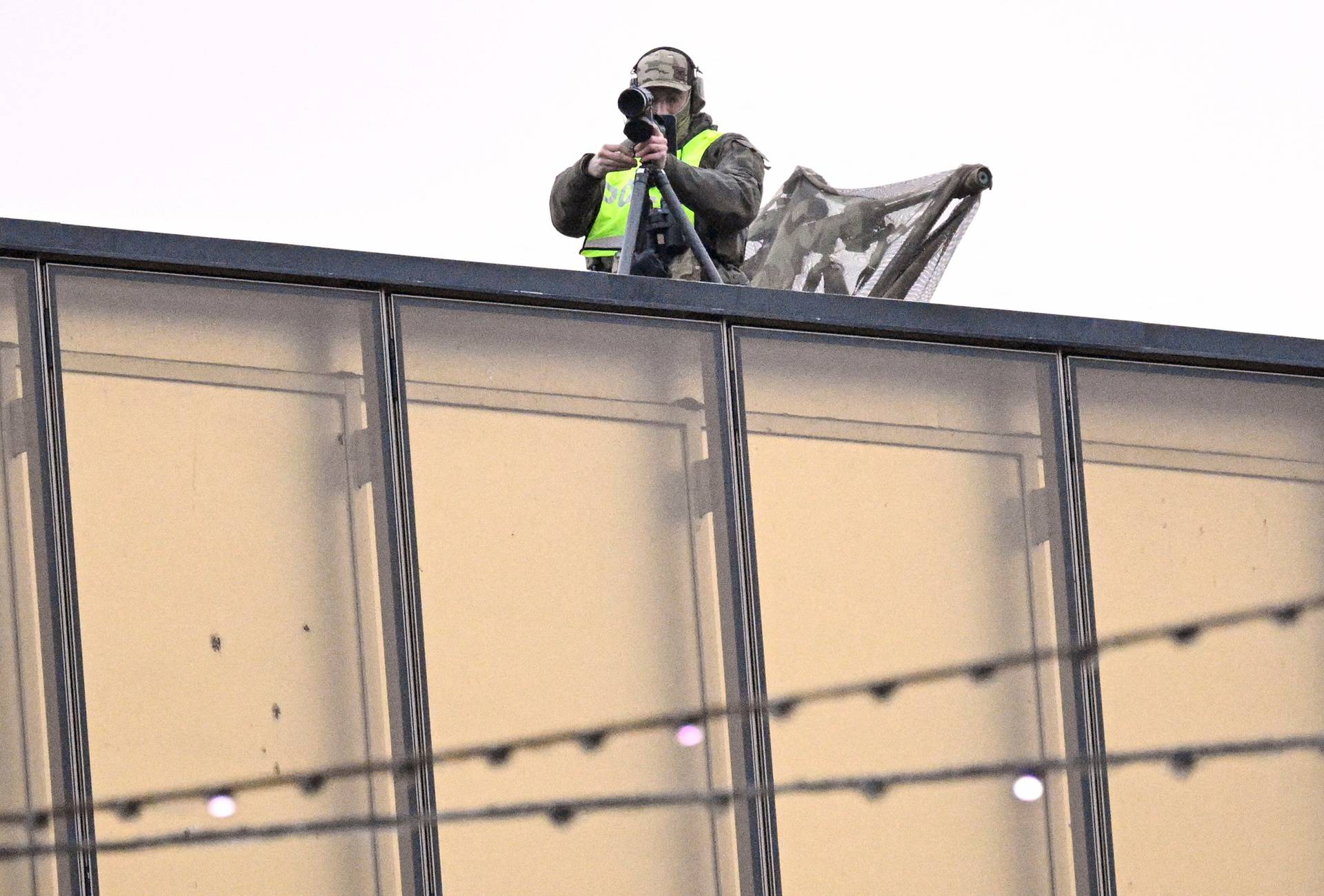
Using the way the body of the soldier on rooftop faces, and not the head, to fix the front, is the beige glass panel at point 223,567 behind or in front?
in front

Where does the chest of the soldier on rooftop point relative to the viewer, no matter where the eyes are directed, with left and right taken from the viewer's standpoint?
facing the viewer and to the left of the viewer

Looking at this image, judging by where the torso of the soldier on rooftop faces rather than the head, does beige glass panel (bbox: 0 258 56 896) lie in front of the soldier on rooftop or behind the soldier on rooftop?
in front
